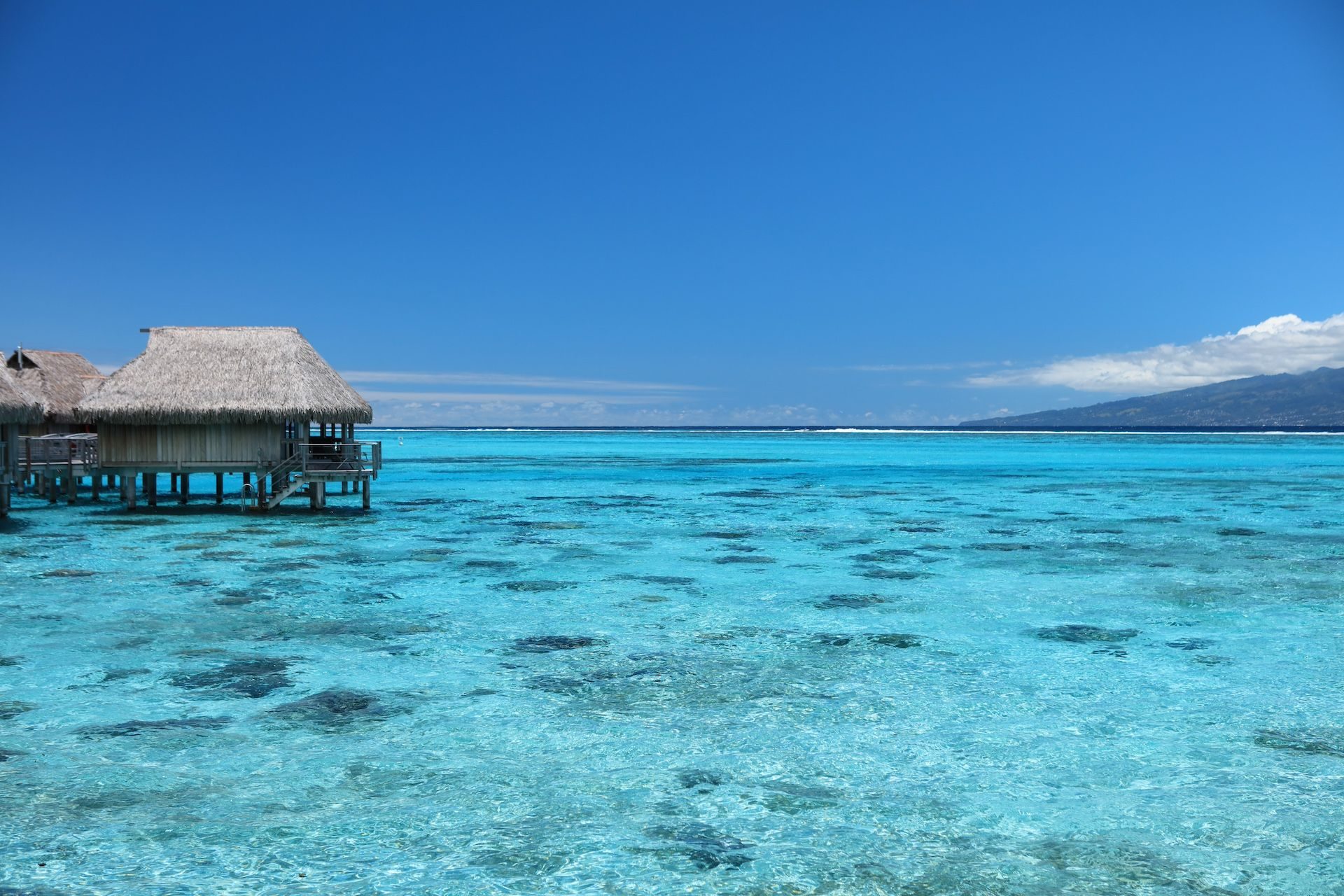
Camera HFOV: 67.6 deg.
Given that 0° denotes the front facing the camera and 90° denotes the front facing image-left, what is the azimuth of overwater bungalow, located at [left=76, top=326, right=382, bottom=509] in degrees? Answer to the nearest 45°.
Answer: approximately 270°

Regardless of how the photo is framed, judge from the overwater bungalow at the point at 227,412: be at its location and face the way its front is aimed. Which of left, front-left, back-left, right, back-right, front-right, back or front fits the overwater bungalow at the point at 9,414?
back

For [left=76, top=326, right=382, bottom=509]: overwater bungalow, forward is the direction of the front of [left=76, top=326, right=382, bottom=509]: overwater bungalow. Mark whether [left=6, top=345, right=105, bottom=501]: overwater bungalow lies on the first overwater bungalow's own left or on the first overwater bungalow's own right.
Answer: on the first overwater bungalow's own left
